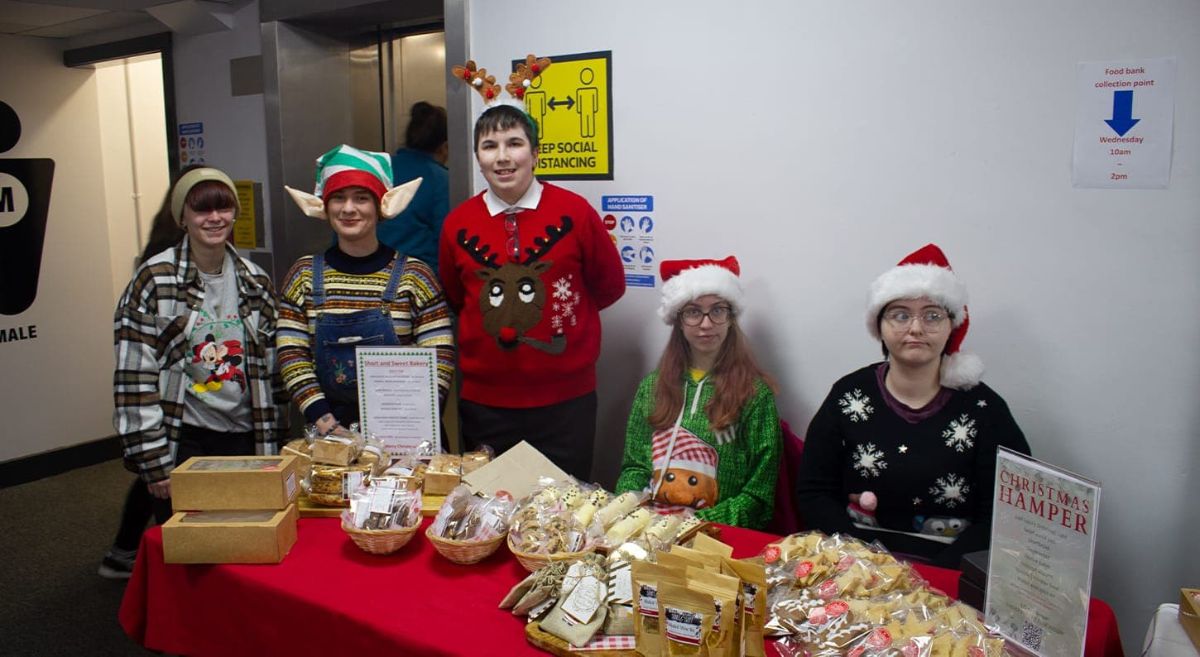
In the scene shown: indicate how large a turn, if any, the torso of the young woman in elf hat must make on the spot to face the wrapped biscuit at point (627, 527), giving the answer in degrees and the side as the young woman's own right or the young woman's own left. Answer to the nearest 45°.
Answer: approximately 45° to the young woman's own left

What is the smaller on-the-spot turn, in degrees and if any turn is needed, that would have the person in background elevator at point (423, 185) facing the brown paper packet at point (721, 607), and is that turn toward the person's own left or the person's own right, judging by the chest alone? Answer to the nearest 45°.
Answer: approximately 180°

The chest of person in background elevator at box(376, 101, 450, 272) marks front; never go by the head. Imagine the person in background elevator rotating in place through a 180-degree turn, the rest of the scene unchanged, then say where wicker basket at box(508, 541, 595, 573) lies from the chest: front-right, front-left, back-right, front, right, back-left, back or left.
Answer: front

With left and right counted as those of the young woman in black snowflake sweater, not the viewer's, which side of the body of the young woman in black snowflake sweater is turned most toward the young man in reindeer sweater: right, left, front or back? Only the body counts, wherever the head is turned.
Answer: right

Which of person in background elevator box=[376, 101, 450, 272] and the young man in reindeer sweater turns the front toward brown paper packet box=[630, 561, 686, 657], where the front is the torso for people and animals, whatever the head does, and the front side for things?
the young man in reindeer sweater

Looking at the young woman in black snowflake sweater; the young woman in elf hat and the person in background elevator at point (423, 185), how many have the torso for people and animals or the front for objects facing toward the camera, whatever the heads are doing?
2

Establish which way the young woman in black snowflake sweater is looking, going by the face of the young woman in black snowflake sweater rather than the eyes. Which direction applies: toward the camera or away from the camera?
toward the camera

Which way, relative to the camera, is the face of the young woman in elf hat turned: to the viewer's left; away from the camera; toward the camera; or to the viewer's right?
toward the camera

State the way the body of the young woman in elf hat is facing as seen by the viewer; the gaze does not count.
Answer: toward the camera

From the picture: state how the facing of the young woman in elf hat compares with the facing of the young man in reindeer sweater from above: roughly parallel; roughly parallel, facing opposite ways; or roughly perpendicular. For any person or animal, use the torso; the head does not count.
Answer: roughly parallel

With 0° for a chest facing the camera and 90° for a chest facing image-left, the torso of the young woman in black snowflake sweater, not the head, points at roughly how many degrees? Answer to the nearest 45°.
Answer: approximately 0°

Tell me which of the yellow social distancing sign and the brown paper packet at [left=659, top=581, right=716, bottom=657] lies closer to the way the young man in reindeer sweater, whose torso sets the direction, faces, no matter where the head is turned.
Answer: the brown paper packet

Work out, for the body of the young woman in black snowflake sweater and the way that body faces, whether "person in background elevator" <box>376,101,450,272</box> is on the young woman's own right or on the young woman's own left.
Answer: on the young woman's own right

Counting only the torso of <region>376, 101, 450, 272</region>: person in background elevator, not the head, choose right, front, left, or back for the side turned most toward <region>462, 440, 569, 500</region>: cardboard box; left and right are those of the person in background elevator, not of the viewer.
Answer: back

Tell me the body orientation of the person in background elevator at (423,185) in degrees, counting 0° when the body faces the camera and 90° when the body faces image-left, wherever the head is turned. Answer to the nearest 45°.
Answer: approximately 180°

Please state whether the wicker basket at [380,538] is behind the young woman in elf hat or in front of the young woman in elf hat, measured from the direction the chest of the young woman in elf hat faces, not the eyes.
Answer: in front

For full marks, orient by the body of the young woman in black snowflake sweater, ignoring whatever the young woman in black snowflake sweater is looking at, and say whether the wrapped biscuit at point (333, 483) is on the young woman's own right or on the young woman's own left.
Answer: on the young woman's own right

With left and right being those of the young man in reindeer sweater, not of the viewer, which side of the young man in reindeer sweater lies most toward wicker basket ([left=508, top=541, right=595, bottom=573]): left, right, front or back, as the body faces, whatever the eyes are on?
front
